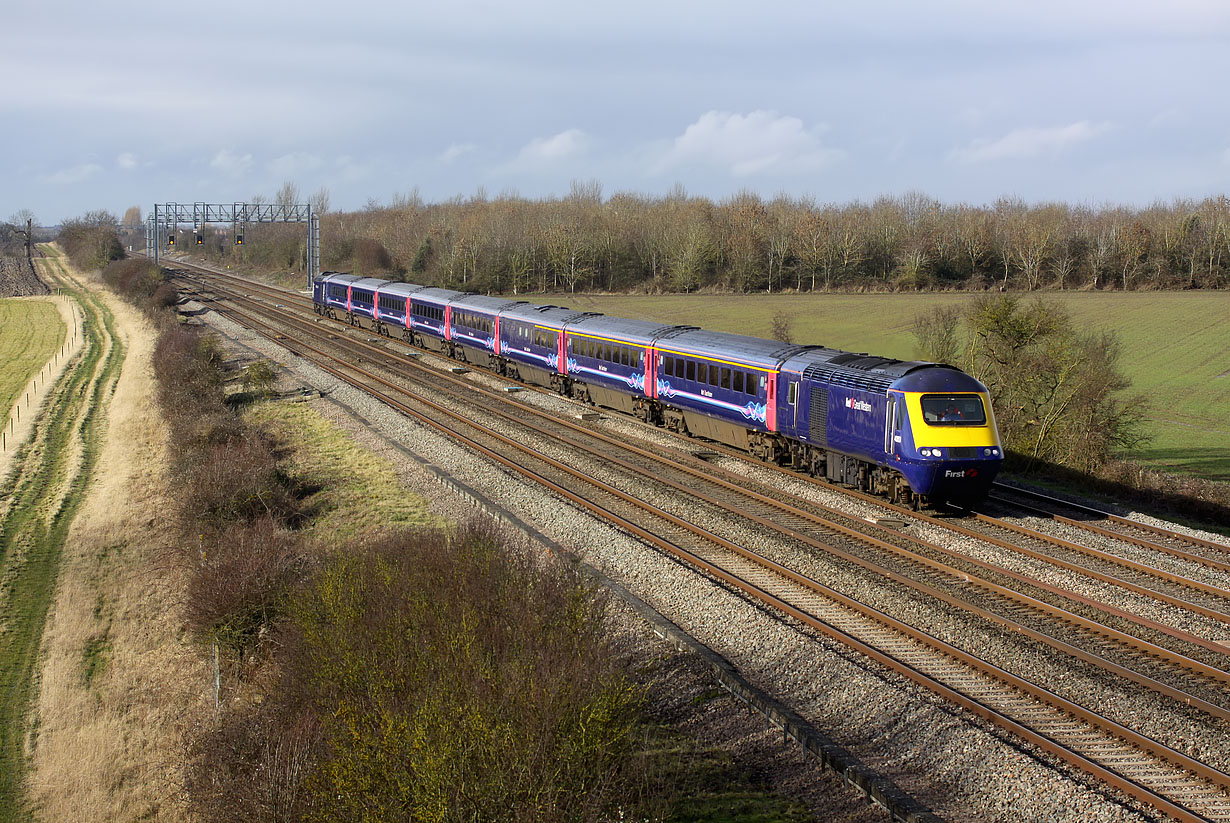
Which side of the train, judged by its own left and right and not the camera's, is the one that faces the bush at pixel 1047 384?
left

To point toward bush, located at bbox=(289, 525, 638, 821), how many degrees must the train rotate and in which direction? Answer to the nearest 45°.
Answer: approximately 45° to its right

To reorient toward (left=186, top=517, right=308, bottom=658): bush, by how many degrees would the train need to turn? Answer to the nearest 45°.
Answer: approximately 90° to its right

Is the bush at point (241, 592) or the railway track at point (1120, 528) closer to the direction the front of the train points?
the railway track

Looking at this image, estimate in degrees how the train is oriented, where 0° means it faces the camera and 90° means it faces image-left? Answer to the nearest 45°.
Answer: approximately 315°

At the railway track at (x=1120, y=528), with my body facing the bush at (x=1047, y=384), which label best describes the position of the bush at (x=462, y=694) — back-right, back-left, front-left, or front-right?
back-left
